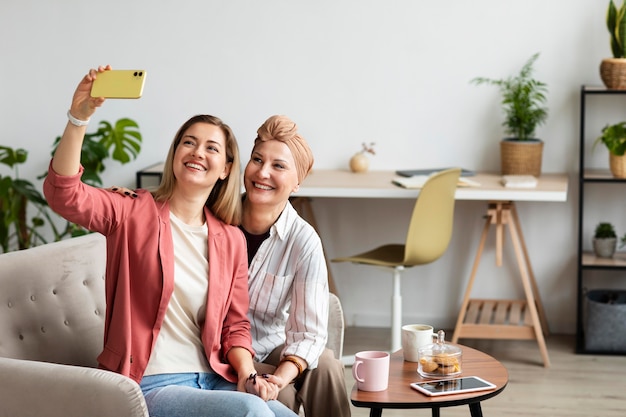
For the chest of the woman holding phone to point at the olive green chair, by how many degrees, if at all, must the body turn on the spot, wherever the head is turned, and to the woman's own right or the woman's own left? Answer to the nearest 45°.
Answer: approximately 90° to the woman's own left

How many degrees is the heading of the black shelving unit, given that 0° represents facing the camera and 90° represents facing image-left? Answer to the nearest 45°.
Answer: approximately 0°

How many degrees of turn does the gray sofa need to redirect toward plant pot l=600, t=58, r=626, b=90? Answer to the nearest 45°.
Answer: approximately 90° to its left

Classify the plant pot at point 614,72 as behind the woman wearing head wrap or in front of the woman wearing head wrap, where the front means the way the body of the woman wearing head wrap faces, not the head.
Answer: behind

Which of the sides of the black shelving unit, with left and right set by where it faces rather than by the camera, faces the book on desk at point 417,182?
right

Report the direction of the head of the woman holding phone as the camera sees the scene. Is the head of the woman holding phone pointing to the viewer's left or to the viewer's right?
to the viewer's left

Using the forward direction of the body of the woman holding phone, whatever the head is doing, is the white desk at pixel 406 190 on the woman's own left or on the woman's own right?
on the woman's own left

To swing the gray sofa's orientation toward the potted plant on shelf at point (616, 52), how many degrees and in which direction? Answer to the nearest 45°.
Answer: approximately 90° to its left

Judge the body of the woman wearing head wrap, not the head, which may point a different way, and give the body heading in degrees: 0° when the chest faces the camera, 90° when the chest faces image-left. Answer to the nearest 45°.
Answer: approximately 45°

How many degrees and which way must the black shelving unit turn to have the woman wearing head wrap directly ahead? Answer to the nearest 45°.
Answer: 0° — it already faces them

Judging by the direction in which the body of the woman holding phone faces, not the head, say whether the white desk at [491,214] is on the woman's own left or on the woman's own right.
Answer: on the woman's own left

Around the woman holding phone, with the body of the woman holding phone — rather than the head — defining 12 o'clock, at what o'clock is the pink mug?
The pink mug is roughly at 11 o'clock from the woman holding phone.
